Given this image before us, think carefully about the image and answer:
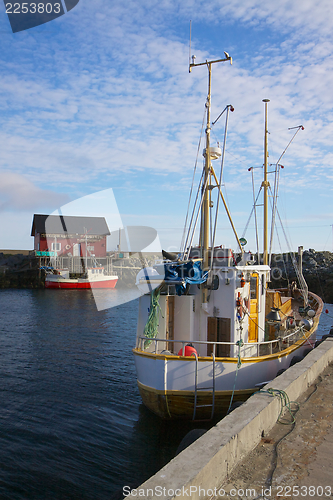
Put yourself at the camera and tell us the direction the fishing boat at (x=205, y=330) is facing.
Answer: facing away from the viewer and to the right of the viewer

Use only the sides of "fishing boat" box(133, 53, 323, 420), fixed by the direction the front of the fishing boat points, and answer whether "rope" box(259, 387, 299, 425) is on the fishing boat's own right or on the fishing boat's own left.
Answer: on the fishing boat's own right

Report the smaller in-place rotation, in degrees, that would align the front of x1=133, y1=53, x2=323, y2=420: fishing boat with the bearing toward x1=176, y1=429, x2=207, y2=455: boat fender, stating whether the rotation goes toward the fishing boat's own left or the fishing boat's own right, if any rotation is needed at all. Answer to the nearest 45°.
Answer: approximately 135° to the fishing boat's own right
